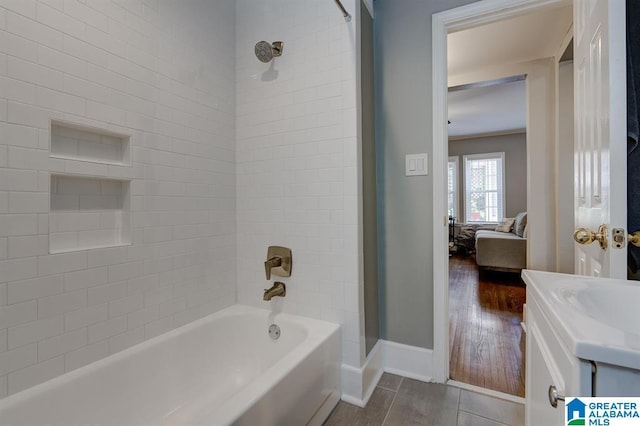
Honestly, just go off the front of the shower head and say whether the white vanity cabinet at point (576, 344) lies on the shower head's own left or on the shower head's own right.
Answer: on the shower head's own left

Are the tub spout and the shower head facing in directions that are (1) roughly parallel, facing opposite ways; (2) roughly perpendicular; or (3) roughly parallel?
roughly parallel

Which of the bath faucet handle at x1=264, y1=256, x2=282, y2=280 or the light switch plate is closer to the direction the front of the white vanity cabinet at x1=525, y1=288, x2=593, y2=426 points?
the bath faucet handle

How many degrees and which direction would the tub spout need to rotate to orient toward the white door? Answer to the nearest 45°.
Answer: approximately 90° to its left

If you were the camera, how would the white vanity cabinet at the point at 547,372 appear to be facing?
facing to the left of the viewer

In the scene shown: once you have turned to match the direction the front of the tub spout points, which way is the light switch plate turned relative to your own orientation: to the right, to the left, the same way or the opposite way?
the same way

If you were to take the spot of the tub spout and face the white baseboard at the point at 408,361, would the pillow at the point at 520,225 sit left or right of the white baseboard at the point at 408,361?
left

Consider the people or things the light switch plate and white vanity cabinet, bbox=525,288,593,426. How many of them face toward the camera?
1

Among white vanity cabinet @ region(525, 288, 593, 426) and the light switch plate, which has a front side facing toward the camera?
the light switch plate

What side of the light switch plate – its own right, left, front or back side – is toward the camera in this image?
front

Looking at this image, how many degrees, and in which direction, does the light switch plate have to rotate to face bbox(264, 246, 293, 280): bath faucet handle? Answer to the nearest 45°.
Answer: approximately 90° to its right

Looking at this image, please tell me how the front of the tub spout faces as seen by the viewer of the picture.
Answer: facing the viewer and to the left of the viewer

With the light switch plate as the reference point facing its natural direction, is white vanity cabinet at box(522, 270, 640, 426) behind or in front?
in front

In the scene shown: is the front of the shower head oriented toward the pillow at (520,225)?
no

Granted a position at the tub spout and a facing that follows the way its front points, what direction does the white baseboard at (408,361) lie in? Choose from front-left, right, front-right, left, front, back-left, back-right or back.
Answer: back-left

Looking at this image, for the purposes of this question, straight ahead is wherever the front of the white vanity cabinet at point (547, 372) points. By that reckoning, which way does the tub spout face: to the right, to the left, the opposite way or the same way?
to the left
